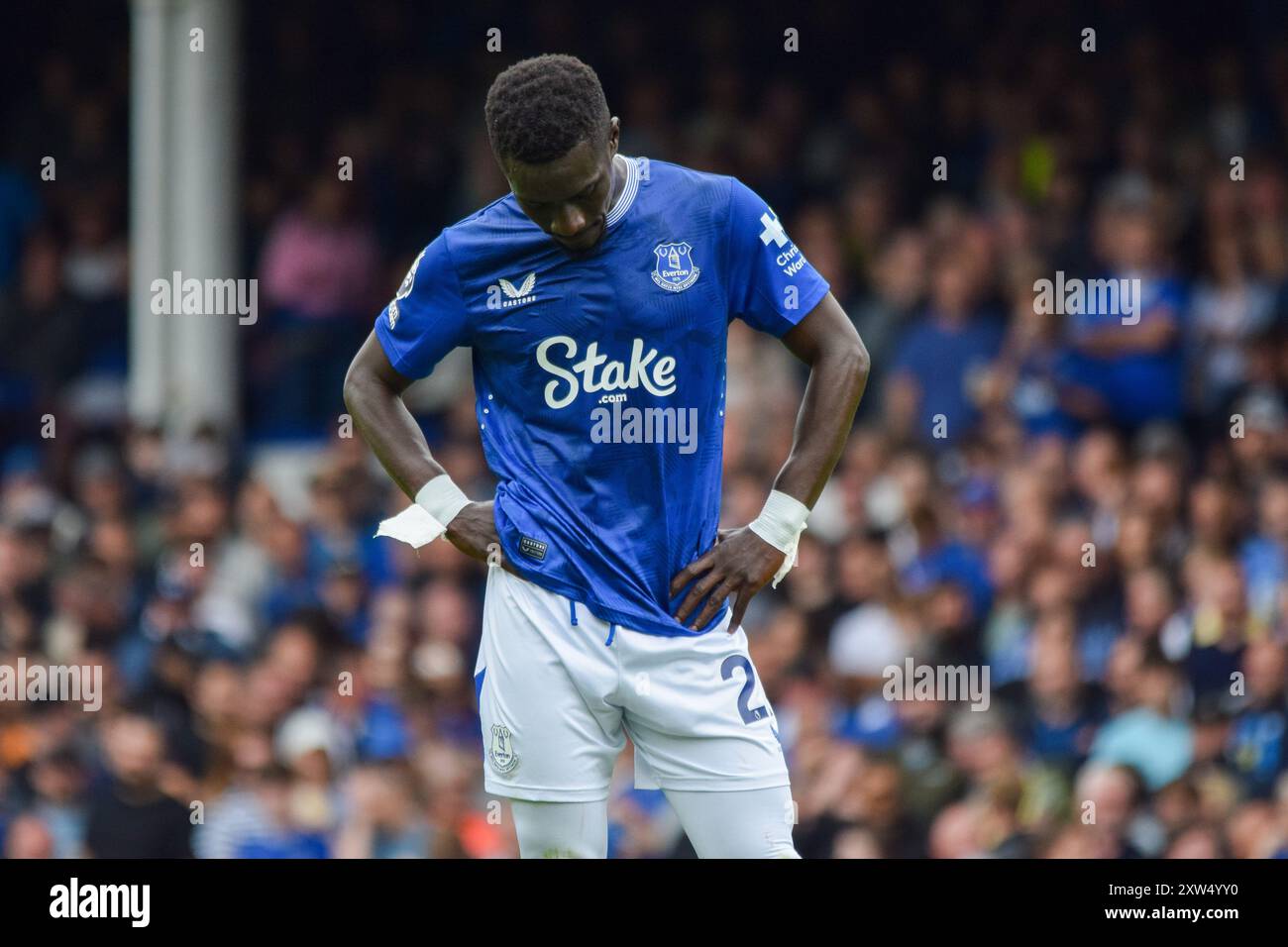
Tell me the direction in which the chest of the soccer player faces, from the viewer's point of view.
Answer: toward the camera
